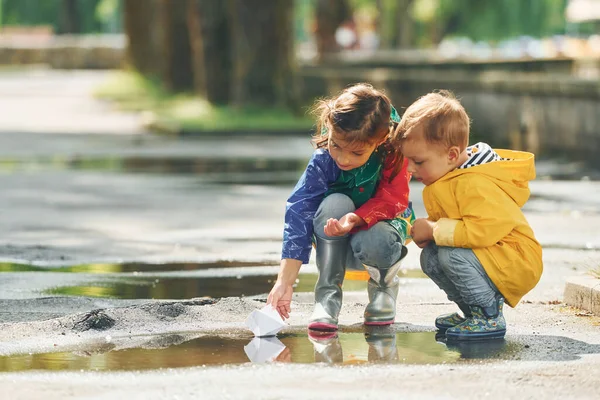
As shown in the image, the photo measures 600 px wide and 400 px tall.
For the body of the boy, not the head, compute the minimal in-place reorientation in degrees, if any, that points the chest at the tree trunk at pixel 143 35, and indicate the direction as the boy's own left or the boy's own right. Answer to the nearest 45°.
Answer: approximately 90° to the boy's own right

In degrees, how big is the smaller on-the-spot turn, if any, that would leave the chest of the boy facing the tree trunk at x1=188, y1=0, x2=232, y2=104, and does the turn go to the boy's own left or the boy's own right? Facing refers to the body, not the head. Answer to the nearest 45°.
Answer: approximately 90° to the boy's own right

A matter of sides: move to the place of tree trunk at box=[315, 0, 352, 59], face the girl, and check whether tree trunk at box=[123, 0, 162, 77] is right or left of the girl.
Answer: right

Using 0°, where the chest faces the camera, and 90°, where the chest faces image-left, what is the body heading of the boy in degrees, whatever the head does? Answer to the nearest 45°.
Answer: approximately 90°

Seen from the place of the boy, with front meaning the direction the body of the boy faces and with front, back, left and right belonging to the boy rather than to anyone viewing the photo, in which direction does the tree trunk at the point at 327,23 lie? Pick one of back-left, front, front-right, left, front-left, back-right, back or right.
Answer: right

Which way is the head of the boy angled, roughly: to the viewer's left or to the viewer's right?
to the viewer's left

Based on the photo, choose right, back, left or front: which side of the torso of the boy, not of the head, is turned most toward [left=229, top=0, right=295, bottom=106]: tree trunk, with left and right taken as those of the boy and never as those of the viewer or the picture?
right
